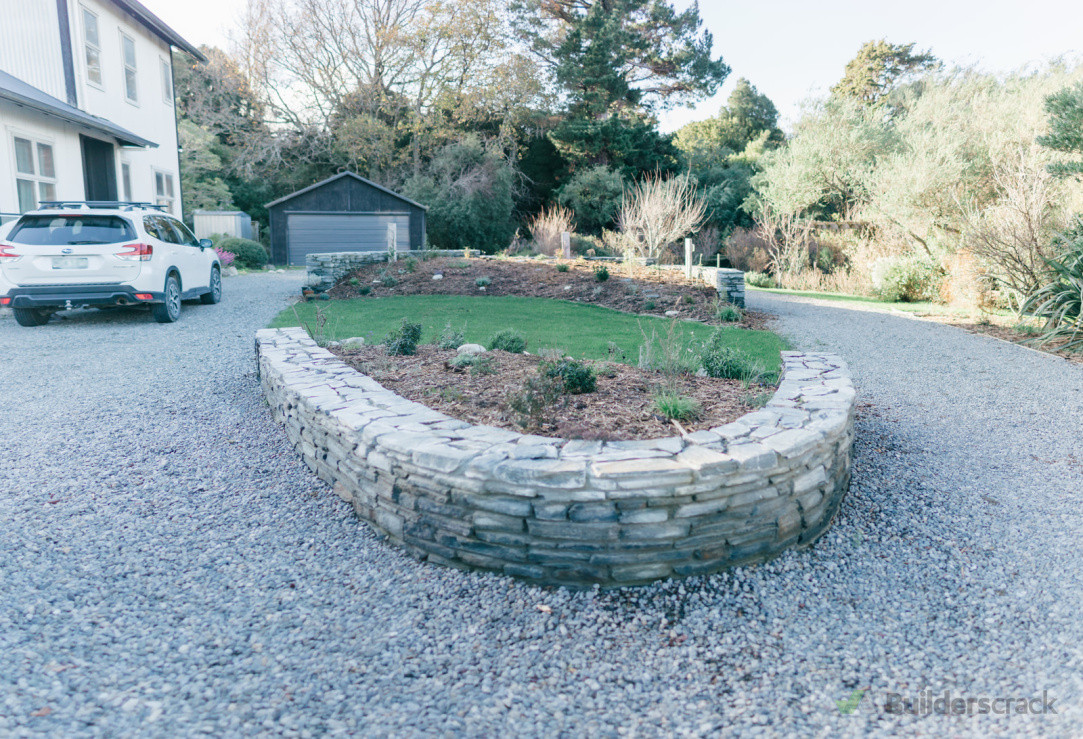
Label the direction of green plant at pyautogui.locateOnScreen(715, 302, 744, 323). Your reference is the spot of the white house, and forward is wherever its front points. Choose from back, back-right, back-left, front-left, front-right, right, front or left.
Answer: front

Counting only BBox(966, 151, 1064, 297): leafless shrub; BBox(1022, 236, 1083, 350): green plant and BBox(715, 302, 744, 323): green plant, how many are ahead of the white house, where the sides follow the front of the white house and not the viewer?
3

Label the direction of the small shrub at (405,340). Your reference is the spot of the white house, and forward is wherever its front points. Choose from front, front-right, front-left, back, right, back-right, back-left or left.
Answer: front-right

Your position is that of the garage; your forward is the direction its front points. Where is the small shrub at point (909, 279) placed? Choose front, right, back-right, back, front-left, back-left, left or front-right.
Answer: front-left

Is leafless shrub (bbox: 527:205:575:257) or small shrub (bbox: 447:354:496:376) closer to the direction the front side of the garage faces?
the small shrub

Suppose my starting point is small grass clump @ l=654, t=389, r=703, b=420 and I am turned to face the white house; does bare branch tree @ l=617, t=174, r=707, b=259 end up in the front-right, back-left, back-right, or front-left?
front-right

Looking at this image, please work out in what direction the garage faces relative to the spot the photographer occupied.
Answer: facing the viewer

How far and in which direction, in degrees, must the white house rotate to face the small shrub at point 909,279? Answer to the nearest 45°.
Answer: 0° — it already faces it

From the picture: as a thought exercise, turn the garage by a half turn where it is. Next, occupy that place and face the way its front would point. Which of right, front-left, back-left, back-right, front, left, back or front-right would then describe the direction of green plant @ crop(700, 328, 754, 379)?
back

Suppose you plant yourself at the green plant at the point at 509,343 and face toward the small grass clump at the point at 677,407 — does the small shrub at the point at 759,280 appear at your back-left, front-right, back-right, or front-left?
back-left

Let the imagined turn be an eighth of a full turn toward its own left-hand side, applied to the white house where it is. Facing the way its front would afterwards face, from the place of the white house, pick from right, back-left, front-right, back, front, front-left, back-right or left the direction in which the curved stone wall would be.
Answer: right

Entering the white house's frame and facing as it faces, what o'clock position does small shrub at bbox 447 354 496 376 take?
The small shrub is roughly at 1 o'clock from the white house.

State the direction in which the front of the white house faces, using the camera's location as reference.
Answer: facing the viewer and to the right of the viewer

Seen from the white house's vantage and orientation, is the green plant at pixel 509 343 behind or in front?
in front

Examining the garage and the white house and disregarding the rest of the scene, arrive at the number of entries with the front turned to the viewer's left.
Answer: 0

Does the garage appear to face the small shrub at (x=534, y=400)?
yes

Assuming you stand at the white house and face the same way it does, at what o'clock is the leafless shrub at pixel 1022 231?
The leafless shrub is roughly at 12 o'clock from the white house.

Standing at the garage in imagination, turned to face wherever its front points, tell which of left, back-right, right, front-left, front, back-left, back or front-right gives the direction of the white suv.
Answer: front

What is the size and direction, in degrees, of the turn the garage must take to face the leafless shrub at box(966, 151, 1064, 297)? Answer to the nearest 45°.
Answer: approximately 45° to its left
